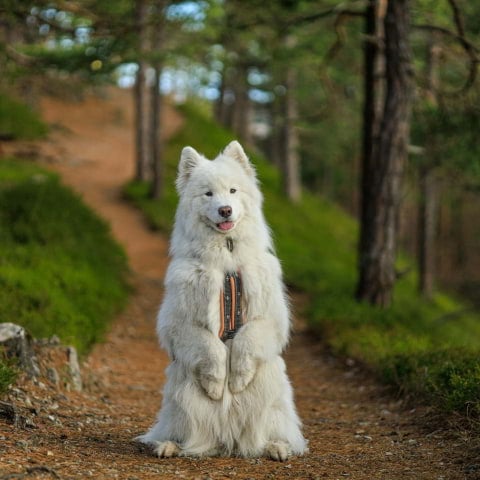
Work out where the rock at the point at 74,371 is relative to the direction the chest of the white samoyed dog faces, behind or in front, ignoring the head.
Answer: behind

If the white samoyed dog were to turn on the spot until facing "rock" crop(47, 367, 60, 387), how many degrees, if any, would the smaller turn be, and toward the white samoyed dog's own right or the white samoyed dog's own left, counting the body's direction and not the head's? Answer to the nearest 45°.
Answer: approximately 135° to the white samoyed dog's own right

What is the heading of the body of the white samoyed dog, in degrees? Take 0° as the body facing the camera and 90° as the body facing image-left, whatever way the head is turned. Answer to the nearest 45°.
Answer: approximately 0°

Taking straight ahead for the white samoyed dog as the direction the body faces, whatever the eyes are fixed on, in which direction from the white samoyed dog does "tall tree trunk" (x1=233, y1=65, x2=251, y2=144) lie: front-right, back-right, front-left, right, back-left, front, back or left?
back

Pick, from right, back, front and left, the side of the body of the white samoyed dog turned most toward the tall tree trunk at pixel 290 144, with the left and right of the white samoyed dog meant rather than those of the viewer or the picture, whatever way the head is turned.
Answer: back

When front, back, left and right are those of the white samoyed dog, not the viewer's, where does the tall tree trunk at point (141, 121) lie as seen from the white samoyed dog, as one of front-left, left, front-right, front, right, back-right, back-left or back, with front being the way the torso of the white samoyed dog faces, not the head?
back

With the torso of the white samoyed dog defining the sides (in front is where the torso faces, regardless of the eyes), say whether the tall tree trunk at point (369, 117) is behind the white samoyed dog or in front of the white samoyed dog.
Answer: behind
